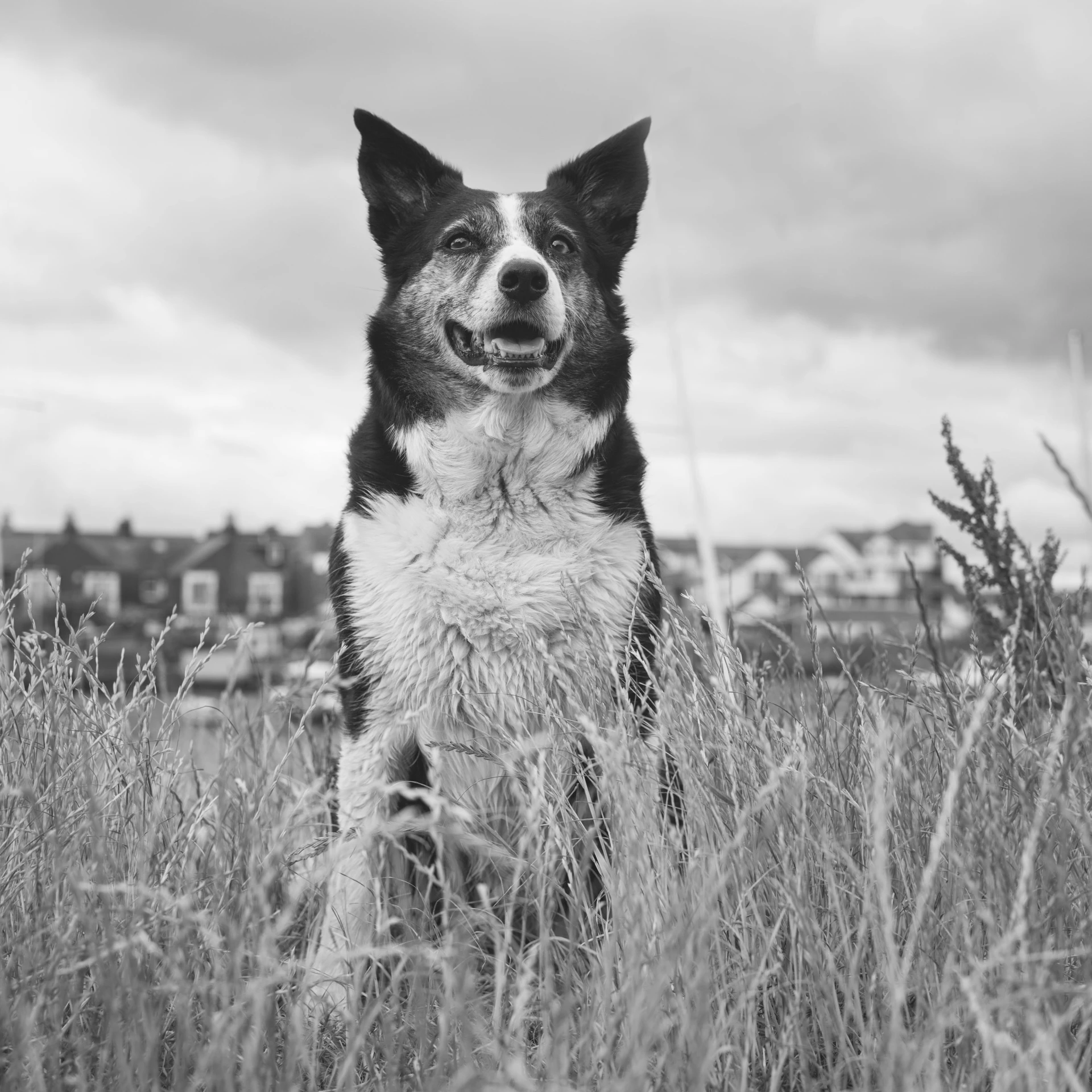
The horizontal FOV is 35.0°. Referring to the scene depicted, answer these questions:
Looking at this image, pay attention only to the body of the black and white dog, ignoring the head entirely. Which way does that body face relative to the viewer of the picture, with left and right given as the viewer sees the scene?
facing the viewer

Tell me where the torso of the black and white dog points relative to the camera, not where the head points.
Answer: toward the camera
